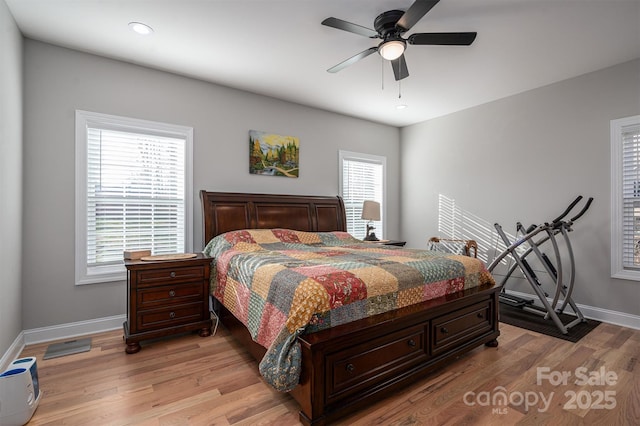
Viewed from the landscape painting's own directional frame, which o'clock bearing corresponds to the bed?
The bed is roughly at 1 o'clock from the landscape painting.

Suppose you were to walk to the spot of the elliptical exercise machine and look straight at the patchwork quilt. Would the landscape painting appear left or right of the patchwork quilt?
right

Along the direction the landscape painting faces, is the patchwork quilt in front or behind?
in front

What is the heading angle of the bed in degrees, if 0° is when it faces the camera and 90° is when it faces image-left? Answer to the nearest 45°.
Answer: approximately 315°

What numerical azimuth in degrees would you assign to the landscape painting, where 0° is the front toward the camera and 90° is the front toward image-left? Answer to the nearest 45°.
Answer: approximately 315°
